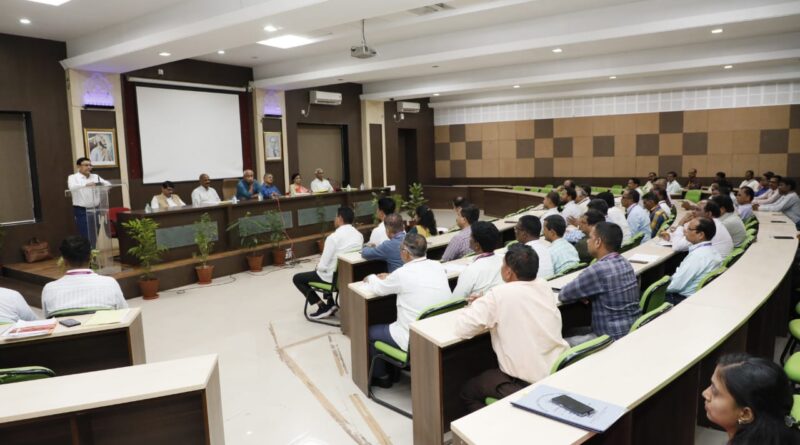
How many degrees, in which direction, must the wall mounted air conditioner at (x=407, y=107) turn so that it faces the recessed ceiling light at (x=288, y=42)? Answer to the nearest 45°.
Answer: approximately 45° to its right

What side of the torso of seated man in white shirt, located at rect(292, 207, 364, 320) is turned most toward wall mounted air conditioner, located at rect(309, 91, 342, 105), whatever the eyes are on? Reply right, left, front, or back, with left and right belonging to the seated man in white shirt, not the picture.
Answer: right

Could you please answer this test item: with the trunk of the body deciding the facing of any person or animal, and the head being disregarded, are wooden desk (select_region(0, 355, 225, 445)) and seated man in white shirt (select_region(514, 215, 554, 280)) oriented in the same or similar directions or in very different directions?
very different directions

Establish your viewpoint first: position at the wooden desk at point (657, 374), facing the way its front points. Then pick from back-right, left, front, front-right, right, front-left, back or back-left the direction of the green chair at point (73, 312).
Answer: back-right

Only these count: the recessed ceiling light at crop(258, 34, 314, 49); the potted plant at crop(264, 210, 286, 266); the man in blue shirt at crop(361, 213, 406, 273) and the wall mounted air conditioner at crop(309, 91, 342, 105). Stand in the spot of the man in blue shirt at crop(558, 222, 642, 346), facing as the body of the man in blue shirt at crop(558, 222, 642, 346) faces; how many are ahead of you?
4

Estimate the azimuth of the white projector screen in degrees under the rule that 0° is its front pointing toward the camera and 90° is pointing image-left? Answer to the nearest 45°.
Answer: approximately 315°

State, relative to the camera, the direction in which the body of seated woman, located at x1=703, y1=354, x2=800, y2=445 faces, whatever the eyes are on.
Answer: to the viewer's left

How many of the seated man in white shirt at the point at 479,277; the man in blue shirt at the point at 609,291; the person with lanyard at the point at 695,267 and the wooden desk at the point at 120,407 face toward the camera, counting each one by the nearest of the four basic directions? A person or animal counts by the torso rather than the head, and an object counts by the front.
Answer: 1

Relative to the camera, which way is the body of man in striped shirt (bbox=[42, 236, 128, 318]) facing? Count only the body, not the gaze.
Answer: away from the camera

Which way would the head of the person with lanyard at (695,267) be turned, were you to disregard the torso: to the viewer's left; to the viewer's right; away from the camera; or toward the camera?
to the viewer's left

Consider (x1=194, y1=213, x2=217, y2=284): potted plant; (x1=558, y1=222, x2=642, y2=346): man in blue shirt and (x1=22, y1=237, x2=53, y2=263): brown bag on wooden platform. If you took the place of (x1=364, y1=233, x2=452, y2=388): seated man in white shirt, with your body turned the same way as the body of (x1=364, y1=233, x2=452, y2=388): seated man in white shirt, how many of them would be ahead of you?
2

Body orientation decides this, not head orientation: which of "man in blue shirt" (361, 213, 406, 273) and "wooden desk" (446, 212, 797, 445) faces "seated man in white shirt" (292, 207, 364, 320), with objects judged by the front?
the man in blue shirt

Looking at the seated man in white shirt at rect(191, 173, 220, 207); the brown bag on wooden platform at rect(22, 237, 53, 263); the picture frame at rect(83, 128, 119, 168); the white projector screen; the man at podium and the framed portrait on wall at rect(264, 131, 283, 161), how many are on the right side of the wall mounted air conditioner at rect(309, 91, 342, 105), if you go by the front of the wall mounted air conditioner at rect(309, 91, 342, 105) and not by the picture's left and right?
6

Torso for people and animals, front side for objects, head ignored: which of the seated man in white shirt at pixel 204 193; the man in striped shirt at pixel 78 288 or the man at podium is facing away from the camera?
the man in striped shirt

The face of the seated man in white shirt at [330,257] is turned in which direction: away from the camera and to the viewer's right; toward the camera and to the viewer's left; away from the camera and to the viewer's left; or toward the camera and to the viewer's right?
away from the camera and to the viewer's left

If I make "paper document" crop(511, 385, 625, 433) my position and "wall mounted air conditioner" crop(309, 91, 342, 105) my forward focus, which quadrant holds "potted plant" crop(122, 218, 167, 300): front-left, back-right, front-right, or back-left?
front-left

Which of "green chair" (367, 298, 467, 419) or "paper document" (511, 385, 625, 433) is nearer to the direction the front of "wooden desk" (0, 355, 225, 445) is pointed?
the paper document

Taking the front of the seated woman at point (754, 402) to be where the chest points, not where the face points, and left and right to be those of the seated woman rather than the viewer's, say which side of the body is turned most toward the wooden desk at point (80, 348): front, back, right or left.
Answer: front

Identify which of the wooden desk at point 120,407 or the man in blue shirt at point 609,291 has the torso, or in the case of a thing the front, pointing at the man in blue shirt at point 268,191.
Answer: the man in blue shirt at point 609,291

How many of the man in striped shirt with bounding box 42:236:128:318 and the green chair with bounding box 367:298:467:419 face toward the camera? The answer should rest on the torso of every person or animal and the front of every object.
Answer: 0

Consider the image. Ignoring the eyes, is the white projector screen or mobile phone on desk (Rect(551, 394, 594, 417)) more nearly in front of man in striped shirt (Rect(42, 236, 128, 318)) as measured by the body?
the white projector screen
